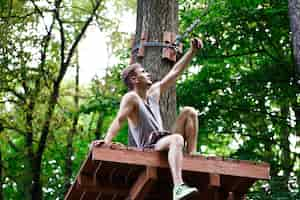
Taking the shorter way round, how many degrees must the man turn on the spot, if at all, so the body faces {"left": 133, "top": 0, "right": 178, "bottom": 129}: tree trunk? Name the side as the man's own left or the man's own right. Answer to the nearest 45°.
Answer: approximately 135° to the man's own left

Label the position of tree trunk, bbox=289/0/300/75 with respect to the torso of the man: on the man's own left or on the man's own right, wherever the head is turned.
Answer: on the man's own left

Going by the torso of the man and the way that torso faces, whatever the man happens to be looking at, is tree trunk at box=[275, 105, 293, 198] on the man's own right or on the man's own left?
on the man's own left

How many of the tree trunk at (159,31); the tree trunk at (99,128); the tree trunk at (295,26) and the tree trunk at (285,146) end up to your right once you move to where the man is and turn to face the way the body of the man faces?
0

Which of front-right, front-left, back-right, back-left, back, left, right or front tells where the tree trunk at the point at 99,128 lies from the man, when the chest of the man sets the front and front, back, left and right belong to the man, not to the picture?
back-left

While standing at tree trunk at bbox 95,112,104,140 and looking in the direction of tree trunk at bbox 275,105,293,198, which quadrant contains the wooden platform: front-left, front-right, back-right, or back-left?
front-right

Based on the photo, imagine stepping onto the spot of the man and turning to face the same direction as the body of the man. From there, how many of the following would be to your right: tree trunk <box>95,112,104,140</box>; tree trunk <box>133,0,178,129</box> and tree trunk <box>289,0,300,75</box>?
0

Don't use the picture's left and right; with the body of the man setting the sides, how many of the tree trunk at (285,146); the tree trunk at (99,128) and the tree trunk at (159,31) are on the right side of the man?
0

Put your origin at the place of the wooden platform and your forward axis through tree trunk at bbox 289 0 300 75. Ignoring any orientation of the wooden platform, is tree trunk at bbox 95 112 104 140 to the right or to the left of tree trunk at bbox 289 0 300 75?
left

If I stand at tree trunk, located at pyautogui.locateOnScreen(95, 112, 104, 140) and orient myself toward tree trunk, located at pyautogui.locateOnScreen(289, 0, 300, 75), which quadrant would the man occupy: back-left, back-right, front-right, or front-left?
front-right

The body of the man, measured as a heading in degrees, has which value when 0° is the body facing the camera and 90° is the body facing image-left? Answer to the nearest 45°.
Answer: approximately 315°
